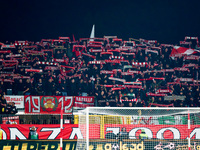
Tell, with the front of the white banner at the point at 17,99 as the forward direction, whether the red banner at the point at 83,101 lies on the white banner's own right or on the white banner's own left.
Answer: on the white banner's own left

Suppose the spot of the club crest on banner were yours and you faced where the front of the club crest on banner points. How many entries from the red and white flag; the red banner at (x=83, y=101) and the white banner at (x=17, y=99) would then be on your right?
1

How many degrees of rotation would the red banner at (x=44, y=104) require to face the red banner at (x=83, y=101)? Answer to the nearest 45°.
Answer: approximately 90° to its left

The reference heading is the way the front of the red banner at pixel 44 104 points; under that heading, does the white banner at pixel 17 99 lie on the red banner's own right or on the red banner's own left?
on the red banner's own right

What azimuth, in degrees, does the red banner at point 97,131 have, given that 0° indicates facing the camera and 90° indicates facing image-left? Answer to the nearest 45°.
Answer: approximately 0°

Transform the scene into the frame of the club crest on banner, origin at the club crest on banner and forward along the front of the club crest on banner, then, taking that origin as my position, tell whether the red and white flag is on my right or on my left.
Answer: on my left

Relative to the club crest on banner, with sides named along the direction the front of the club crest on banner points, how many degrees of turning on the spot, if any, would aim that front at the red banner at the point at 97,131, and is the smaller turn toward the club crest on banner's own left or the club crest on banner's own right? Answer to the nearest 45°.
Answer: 0° — it already faces it

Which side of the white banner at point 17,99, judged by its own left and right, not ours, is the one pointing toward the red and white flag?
left

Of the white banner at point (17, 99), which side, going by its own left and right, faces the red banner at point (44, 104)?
left
